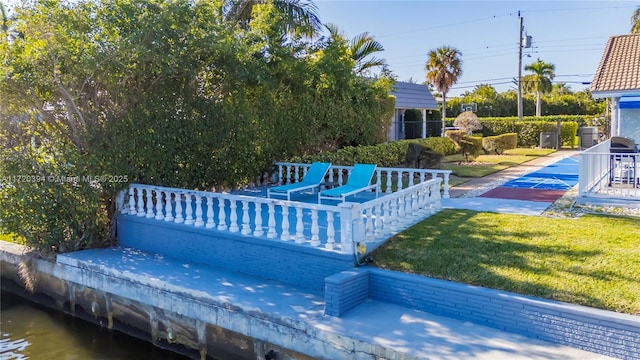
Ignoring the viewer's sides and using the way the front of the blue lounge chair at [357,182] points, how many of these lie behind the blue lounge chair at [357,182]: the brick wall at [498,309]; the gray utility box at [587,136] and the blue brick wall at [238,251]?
1

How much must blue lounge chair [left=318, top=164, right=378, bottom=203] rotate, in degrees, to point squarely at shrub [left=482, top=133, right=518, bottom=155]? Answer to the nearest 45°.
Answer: approximately 180°

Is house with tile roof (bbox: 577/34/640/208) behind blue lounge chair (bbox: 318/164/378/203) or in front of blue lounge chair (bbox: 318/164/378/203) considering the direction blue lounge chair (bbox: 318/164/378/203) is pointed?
behind

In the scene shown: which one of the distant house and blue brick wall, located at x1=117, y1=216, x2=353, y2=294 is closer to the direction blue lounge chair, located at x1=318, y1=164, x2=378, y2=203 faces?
the blue brick wall

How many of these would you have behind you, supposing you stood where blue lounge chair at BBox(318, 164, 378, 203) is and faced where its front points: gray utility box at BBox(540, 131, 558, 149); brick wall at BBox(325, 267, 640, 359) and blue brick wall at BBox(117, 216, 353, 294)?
1

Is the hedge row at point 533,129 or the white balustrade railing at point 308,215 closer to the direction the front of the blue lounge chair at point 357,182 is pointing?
the white balustrade railing

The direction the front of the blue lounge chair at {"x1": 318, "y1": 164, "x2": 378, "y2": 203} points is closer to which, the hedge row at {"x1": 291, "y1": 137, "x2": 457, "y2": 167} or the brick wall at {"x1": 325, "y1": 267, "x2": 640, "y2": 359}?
the brick wall

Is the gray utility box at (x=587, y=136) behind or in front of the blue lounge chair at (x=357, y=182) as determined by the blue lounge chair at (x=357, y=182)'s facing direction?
behind

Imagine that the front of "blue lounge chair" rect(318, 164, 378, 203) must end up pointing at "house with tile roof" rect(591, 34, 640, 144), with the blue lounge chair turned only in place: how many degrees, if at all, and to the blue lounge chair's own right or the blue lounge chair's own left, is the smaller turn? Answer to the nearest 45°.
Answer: approximately 180°

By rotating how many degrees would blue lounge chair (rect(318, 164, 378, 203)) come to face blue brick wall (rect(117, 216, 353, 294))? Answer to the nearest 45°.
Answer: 0° — it already faces it

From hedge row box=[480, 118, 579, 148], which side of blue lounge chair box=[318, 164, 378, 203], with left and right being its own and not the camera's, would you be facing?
back

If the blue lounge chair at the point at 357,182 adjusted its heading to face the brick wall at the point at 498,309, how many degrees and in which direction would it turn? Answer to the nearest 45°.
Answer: approximately 45° to its left

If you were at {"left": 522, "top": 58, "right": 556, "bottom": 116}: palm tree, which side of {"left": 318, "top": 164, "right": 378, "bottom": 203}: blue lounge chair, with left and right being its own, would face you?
back

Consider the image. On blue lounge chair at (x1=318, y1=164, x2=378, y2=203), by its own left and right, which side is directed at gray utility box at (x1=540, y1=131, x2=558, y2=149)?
back

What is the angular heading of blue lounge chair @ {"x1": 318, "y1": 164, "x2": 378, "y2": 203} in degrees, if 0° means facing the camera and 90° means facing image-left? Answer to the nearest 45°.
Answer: approximately 45°

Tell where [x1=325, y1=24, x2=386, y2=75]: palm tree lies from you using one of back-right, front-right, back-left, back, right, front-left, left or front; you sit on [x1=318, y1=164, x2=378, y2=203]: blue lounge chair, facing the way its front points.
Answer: back-right
